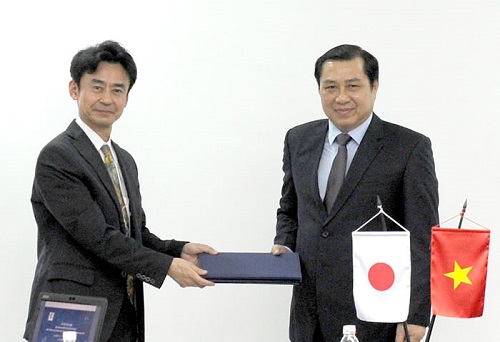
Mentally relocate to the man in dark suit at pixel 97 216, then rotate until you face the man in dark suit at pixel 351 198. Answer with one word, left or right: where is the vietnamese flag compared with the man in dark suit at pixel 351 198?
right

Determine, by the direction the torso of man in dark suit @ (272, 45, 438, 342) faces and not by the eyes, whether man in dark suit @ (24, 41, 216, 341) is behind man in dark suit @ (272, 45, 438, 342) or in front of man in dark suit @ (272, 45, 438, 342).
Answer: in front

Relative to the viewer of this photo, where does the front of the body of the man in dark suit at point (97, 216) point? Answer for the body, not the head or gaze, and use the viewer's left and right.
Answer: facing the viewer and to the right of the viewer

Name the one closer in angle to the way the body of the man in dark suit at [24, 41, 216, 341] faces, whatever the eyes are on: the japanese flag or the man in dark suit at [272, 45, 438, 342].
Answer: the japanese flag

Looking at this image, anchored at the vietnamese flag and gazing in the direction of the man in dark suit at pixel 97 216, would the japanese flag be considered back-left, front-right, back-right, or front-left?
front-left

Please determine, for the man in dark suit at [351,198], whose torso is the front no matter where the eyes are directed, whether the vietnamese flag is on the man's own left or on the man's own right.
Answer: on the man's own left

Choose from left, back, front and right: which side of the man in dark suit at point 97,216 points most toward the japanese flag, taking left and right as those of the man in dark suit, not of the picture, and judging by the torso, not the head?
front

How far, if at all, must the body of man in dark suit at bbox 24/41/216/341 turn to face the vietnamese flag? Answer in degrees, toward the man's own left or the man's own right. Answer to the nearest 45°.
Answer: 0° — they already face it

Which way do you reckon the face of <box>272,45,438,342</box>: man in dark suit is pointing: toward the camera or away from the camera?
toward the camera

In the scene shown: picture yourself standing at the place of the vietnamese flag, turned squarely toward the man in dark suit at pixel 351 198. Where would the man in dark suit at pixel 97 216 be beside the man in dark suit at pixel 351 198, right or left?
left

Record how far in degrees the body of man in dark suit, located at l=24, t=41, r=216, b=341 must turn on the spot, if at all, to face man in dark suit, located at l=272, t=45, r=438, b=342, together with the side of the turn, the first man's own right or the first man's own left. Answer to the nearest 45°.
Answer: approximately 45° to the first man's own left

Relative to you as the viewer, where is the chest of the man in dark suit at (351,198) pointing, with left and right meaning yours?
facing the viewer and to the left of the viewer

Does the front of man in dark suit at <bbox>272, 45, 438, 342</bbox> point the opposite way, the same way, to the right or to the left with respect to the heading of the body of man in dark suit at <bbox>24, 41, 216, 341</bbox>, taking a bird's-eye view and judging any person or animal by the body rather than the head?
to the right

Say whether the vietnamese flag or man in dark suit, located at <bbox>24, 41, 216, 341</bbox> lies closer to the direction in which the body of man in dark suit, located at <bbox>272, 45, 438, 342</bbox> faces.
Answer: the man in dark suit

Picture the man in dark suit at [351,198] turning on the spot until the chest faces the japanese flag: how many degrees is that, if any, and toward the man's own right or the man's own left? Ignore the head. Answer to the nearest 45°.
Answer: approximately 45° to the man's own left

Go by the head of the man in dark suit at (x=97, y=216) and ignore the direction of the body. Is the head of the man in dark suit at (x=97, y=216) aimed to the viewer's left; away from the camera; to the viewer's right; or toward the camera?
toward the camera

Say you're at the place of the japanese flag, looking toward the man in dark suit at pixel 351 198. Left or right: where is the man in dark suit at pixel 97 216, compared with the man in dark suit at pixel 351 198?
left
